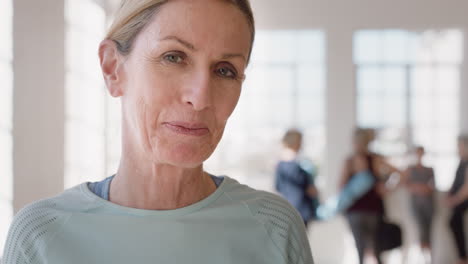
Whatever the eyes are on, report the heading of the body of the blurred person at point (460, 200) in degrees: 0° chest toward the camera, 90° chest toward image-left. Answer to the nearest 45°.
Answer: approximately 90°

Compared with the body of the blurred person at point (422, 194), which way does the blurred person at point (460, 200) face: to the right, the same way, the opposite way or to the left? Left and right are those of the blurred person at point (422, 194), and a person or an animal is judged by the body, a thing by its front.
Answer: to the right

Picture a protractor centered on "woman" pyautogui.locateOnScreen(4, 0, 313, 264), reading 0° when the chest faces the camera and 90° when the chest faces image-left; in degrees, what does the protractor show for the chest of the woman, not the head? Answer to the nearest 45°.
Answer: approximately 0°

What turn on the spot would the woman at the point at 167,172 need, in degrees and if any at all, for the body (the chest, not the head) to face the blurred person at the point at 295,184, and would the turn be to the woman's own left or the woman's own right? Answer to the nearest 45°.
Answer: approximately 180°
